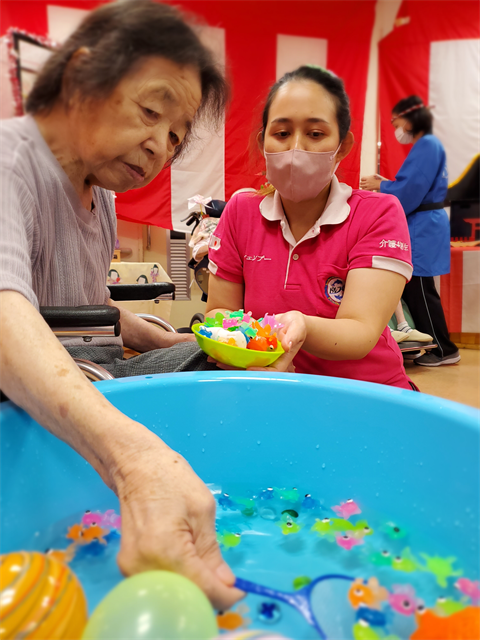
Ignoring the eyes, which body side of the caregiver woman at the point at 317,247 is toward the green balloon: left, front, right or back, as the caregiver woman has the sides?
front

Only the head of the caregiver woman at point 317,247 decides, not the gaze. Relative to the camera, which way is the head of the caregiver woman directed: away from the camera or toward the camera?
toward the camera

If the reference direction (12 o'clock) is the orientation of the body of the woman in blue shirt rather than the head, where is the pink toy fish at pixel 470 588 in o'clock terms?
The pink toy fish is roughly at 9 o'clock from the woman in blue shirt.

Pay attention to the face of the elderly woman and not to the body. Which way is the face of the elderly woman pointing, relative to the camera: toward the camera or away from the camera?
toward the camera

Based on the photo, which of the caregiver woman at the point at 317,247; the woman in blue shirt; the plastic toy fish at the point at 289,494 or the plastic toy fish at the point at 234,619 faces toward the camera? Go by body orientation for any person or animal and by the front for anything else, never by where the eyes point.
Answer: the caregiver woman

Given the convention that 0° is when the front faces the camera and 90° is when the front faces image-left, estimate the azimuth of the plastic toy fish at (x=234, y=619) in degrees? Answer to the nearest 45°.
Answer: approximately 90°

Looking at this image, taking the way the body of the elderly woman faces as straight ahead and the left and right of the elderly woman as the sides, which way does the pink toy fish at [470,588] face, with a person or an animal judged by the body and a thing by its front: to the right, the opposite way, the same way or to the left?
the opposite way

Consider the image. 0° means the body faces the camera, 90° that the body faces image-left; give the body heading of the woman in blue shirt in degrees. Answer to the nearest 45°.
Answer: approximately 90°
